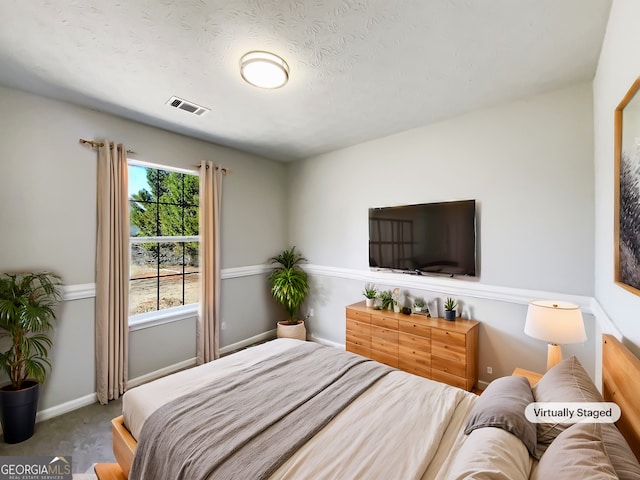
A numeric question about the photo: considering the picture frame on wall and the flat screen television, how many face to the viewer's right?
0

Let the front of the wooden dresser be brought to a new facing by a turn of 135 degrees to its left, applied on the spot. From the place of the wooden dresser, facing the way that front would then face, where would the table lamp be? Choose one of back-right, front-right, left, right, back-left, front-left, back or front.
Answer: front-right

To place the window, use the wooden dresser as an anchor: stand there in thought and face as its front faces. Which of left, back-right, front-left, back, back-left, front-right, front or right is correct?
front-right

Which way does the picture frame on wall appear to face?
to the viewer's left

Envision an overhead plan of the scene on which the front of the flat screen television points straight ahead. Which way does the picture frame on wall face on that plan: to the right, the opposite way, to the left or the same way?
to the right

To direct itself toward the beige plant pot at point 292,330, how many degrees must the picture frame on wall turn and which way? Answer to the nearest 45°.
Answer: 0° — it already faces it

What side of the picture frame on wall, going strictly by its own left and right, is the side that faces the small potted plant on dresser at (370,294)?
front

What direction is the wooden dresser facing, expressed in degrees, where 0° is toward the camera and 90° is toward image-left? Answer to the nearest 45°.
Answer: approximately 45°

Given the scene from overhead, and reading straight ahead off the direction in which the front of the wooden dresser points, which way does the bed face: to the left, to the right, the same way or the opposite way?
to the right

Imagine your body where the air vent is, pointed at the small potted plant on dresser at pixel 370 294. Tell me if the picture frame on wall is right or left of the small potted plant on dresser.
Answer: right

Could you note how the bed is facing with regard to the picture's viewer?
facing away from the viewer and to the left of the viewer

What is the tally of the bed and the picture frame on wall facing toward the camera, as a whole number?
0
